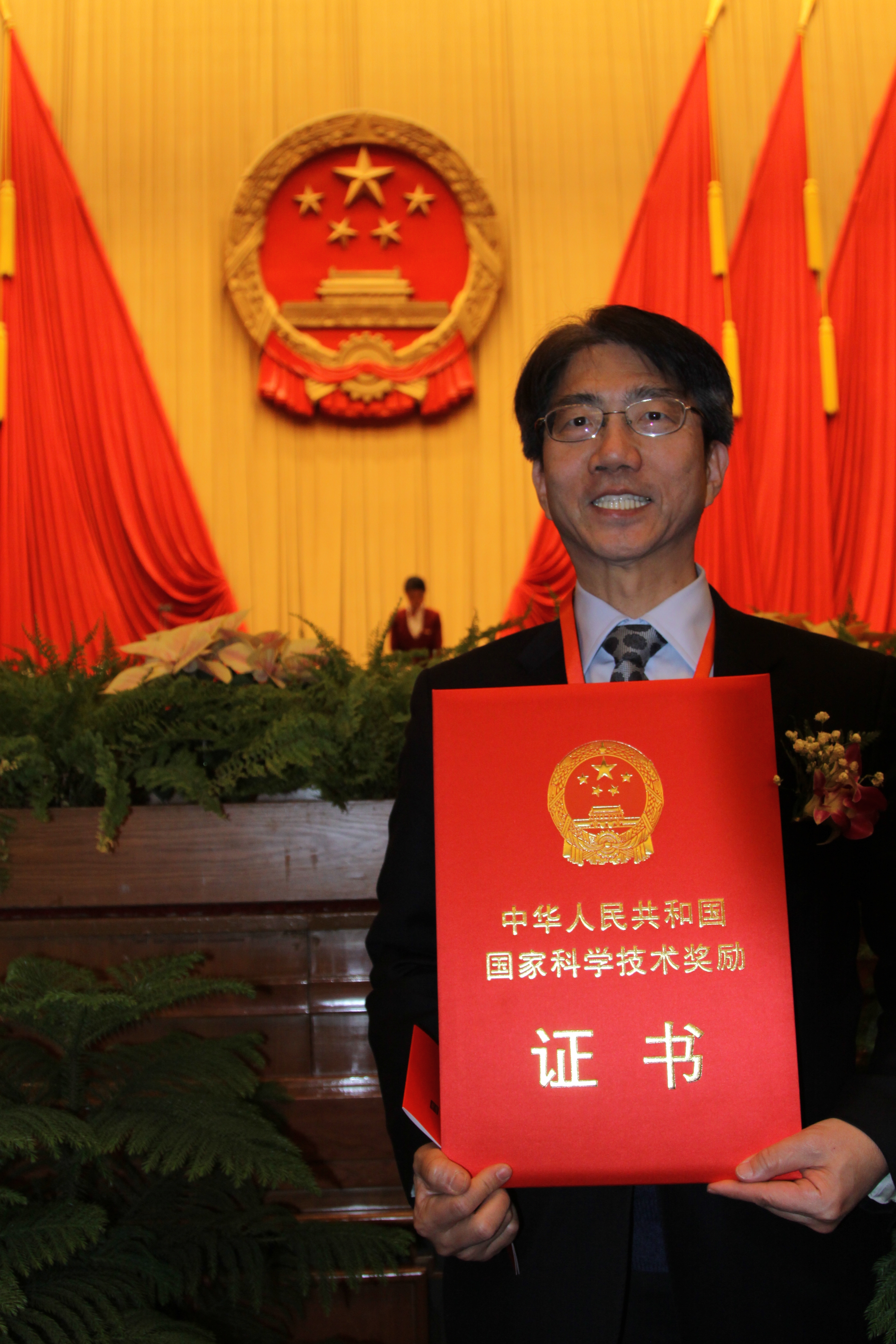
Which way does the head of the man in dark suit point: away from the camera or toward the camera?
toward the camera

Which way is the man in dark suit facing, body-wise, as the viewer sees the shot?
toward the camera

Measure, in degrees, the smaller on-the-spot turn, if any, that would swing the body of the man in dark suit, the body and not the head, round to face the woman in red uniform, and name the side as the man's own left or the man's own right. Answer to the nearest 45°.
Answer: approximately 180°

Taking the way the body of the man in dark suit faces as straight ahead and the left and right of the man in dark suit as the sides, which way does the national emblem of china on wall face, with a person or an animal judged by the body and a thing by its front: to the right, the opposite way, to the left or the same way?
the same way

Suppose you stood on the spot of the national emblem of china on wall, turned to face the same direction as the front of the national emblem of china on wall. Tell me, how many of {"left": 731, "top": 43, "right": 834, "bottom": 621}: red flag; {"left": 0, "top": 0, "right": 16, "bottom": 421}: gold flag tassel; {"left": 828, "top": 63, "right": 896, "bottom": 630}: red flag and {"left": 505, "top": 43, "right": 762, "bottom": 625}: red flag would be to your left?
3

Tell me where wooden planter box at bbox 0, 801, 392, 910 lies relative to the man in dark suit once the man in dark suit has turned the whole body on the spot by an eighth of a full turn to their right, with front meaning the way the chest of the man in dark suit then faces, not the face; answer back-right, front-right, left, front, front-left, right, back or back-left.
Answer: right

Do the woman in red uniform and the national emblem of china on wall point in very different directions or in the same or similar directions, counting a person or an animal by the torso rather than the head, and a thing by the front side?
same or similar directions

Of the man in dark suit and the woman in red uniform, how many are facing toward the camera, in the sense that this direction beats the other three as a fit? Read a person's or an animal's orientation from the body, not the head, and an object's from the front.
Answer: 2

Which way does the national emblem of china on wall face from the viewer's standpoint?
toward the camera

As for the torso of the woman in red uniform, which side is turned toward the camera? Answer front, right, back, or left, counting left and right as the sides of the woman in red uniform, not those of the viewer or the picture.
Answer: front

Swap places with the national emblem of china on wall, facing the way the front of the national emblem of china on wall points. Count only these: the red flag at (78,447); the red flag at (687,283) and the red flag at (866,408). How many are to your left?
2

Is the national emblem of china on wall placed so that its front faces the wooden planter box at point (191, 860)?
yes

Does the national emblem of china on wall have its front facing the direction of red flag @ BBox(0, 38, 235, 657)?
no

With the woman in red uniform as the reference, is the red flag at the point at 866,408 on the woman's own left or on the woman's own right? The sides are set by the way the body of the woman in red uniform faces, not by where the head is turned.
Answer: on the woman's own left

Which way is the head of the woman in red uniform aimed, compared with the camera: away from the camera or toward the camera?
toward the camera

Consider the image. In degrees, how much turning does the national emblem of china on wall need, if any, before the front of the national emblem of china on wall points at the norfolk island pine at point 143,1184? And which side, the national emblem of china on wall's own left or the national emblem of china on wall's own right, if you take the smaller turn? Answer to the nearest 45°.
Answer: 0° — it already faces it

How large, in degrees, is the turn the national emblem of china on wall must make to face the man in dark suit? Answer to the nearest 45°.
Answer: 0° — it already faces them

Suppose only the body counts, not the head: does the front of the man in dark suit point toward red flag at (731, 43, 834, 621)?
no
